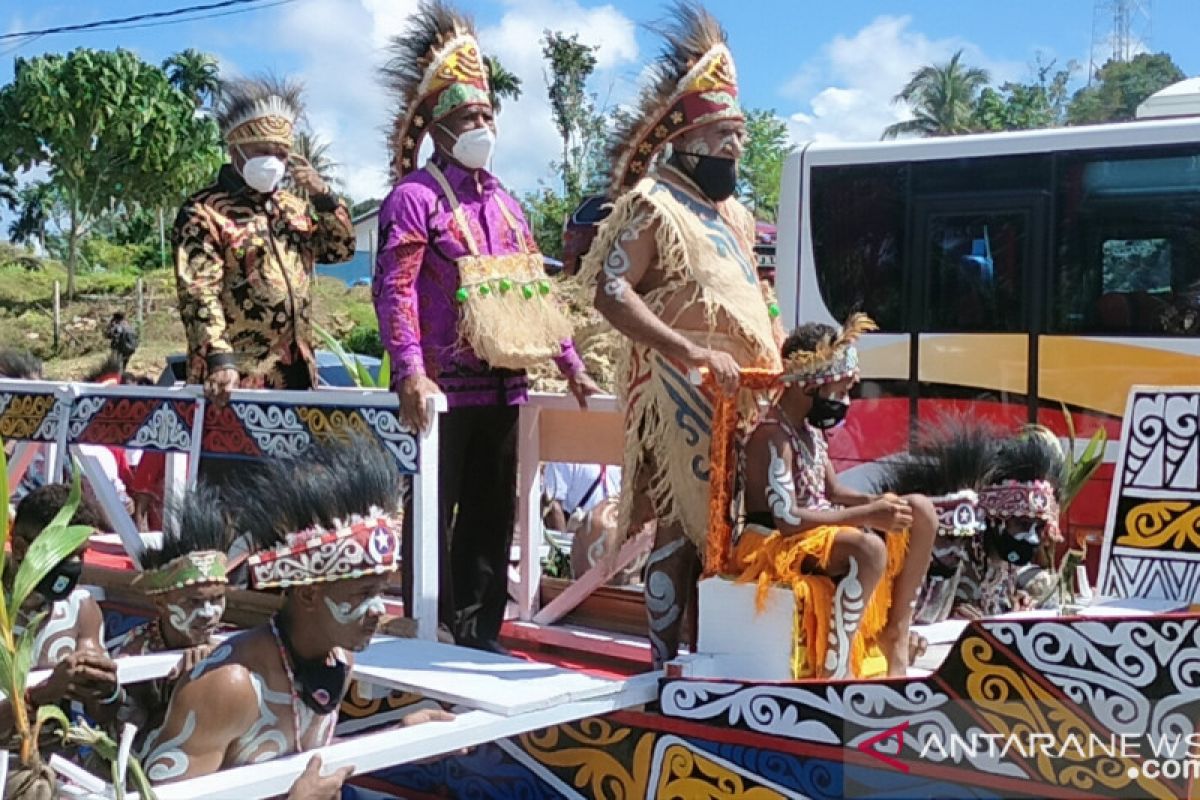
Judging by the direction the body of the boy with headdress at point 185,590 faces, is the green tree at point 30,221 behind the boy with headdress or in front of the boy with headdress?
behind

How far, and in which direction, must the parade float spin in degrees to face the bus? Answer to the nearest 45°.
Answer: approximately 45° to its left

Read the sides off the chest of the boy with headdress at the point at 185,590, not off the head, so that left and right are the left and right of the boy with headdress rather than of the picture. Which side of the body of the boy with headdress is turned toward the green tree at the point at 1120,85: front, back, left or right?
left

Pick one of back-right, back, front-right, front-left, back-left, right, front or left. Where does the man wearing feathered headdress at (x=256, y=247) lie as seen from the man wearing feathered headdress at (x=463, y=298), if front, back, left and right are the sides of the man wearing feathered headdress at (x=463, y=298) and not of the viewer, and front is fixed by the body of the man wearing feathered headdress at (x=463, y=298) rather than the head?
back

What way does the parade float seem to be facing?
to the viewer's right
